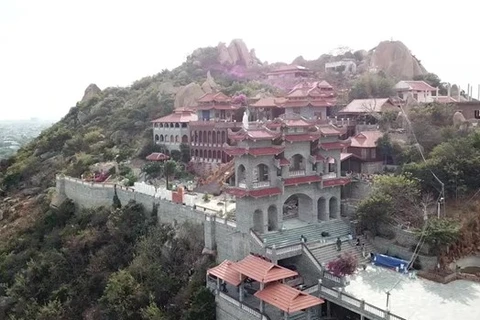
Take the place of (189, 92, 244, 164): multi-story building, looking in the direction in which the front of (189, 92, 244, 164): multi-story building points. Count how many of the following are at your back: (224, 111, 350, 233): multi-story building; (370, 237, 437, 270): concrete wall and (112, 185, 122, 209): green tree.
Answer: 0

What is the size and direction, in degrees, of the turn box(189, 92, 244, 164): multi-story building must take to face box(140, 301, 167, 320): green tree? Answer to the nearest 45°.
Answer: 0° — it already faces it

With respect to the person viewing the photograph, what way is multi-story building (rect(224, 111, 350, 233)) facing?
facing the viewer and to the right of the viewer

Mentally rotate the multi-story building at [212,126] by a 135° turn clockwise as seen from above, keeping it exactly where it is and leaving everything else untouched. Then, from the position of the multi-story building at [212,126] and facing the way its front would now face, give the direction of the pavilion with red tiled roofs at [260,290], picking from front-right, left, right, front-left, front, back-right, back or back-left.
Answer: back-left

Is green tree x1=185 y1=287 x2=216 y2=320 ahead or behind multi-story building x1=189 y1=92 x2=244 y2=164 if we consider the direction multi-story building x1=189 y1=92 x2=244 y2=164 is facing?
ahead

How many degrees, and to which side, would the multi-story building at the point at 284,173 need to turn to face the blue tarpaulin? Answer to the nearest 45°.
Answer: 0° — it already faces it

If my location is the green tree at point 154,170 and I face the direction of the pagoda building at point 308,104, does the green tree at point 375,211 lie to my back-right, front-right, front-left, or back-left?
front-right

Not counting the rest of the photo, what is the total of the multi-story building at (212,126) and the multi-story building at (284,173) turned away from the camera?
0

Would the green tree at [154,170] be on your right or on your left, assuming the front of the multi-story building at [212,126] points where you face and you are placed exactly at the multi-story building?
on your right

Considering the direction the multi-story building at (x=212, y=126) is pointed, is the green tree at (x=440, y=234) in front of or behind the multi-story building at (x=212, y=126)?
in front

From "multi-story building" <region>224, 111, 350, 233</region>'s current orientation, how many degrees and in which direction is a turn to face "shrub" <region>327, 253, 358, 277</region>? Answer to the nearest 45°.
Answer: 0° — it already faces it

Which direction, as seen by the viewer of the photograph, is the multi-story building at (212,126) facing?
facing the viewer

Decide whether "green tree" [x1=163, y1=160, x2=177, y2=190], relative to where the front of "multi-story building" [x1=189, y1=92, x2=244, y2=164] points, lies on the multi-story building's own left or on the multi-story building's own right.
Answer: on the multi-story building's own right

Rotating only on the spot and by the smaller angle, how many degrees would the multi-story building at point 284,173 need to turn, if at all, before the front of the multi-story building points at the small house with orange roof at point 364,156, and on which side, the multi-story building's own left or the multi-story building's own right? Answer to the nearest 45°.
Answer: approximately 90° to the multi-story building's own left

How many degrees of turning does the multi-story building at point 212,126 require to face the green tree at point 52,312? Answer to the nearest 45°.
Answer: approximately 45° to its right

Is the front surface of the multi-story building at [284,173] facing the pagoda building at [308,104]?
no

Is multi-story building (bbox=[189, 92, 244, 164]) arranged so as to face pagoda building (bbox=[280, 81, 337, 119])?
no

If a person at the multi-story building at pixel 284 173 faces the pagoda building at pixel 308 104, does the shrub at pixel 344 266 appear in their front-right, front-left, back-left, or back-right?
back-right
